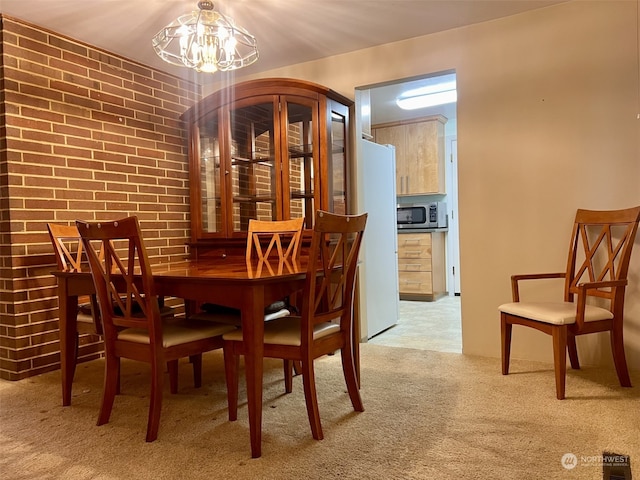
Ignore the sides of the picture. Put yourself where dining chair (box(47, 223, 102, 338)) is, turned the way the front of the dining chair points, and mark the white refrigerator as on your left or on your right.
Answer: on your left

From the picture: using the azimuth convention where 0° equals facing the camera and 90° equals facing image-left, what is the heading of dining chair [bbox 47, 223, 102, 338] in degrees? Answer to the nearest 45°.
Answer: approximately 315°

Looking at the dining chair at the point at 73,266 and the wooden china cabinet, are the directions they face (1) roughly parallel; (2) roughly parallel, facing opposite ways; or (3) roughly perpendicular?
roughly perpendicular

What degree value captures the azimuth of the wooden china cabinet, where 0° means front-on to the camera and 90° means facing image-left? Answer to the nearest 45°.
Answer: approximately 45°

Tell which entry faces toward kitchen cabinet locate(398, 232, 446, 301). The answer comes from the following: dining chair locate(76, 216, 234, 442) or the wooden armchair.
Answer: the dining chair

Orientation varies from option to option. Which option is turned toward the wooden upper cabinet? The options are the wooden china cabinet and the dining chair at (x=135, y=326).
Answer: the dining chair

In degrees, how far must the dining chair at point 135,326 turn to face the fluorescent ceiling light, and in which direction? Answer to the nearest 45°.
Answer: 0° — it already faces it

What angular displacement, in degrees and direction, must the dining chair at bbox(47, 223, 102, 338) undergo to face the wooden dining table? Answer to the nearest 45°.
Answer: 0° — it already faces it

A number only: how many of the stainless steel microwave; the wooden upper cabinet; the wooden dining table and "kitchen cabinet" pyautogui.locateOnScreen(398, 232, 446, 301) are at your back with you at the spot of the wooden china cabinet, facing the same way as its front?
3

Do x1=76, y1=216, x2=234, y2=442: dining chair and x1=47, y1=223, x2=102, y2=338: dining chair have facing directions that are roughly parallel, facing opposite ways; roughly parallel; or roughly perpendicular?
roughly perpendicular

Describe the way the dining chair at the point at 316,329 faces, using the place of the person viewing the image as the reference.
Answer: facing away from the viewer and to the left of the viewer

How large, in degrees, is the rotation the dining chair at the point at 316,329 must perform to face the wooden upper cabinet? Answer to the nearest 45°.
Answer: approximately 45° to its right
